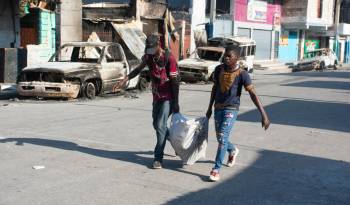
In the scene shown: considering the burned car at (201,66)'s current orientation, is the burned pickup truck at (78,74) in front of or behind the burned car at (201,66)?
in front

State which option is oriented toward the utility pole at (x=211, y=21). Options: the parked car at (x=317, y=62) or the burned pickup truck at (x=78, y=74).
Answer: the parked car

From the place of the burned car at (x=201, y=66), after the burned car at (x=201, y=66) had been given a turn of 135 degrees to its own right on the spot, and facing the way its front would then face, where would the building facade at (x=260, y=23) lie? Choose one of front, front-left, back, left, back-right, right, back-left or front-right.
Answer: front

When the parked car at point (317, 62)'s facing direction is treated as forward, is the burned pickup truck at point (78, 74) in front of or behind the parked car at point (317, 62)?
in front

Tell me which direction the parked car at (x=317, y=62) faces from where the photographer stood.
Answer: facing the viewer and to the left of the viewer

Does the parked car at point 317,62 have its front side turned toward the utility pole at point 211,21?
yes

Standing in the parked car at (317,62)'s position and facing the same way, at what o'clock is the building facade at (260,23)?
The building facade is roughly at 2 o'clock from the parked car.

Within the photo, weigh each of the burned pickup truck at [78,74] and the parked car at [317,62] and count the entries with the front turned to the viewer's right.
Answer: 0

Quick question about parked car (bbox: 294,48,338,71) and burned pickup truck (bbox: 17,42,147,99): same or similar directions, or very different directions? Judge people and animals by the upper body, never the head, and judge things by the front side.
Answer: same or similar directions

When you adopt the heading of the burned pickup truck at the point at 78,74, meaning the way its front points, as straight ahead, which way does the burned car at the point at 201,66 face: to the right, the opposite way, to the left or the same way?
the same way

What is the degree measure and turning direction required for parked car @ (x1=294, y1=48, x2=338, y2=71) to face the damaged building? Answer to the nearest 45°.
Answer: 0° — it already faces it

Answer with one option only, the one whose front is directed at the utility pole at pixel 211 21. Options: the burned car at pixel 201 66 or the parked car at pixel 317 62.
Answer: the parked car

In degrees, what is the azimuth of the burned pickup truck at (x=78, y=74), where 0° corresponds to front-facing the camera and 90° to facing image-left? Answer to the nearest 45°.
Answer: approximately 45°

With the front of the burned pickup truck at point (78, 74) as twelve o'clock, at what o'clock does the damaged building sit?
The damaged building is roughly at 5 o'clock from the burned pickup truck.

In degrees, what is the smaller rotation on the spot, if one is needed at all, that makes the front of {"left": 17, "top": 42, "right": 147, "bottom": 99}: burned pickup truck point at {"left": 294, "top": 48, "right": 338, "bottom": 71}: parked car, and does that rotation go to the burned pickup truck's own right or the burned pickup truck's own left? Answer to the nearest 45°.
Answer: approximately 180°

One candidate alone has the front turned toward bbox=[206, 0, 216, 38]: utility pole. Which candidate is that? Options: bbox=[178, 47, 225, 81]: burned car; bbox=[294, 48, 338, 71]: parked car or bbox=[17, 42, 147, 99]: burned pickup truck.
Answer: the parked car

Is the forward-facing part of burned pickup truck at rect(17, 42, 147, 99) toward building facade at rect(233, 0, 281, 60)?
no

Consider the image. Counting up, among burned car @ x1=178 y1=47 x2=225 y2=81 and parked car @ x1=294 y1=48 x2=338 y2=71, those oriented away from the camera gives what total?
0
